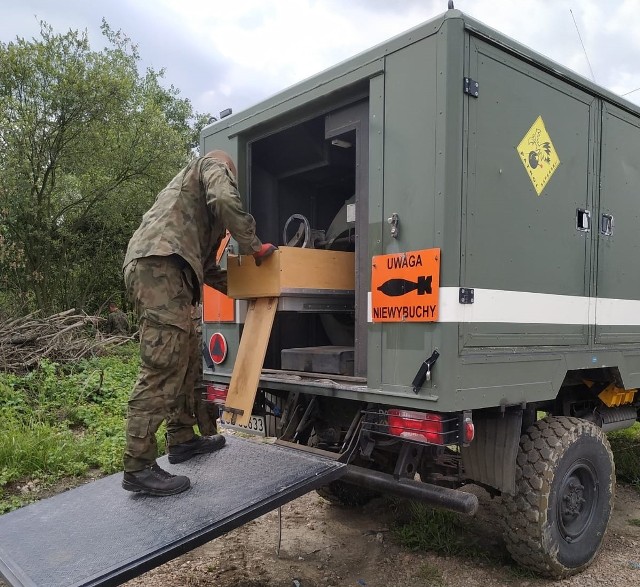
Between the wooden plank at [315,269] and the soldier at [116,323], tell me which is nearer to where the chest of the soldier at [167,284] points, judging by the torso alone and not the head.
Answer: the wooden plank

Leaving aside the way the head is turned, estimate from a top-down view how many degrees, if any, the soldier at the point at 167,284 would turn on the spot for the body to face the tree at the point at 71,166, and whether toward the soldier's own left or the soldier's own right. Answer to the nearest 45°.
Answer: approximately 90° to the soldier's own left

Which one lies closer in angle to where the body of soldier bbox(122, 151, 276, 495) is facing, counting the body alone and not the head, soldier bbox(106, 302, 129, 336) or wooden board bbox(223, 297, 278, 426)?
the wooden board

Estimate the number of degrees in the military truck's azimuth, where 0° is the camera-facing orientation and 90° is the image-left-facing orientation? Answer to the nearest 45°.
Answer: approximately 225°

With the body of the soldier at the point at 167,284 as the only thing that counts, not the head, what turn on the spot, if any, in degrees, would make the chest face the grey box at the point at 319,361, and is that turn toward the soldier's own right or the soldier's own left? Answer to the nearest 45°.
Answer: approximately 45° to the soldier's own left

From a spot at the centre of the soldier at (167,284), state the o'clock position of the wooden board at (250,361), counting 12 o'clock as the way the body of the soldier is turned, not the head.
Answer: The wooden board is roughly at 11 o'clock from the soldier.

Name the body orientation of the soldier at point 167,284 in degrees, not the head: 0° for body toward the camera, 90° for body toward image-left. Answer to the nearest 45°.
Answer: approximately 270°

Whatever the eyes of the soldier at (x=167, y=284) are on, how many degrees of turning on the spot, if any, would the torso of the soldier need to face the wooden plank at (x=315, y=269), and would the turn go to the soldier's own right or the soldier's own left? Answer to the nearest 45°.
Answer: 0° — they already face it
